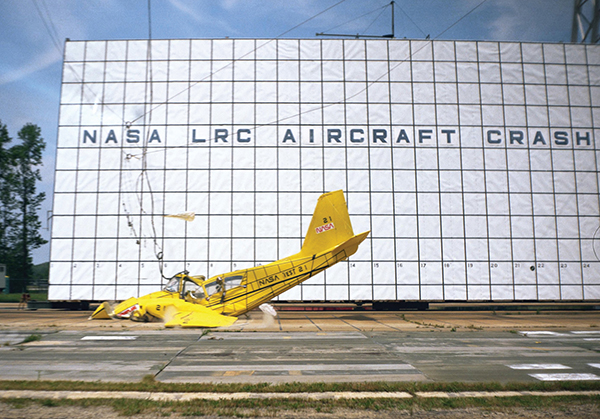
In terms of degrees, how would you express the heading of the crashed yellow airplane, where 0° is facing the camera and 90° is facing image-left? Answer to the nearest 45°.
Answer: approximately 90°

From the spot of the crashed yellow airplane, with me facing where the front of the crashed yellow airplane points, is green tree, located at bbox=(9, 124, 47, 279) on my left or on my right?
on my right
